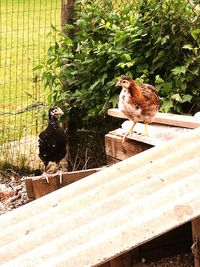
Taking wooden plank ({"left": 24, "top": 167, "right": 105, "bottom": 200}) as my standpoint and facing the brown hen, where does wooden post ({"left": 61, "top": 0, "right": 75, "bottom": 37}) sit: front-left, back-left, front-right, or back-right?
front-left

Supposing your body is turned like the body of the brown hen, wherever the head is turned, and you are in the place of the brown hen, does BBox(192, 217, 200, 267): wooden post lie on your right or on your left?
on your left

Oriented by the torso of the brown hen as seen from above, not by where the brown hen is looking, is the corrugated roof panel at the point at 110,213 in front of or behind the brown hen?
in front

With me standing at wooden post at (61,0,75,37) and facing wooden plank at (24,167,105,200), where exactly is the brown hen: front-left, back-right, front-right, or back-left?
front-left

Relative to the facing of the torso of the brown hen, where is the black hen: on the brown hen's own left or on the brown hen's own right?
on the brown hen's own right

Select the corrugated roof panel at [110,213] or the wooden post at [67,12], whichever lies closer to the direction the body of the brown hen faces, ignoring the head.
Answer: the corrugated roof panel

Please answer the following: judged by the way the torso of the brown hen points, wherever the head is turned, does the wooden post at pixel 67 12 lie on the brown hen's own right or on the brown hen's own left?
on the brown hen's own right
